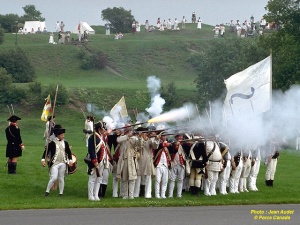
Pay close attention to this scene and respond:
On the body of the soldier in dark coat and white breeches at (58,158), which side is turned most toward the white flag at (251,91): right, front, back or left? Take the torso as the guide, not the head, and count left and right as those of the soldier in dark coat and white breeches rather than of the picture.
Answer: left

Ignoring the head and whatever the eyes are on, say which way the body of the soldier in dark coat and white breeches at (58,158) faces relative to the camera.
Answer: toward the camera
